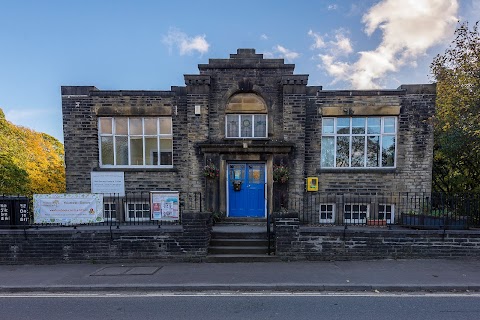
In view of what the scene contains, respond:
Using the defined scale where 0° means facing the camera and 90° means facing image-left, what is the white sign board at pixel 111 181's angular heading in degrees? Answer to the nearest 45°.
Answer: approximately 0°

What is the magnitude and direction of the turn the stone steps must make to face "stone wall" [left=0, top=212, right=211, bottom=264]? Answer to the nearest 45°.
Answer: approximately 90° to its right

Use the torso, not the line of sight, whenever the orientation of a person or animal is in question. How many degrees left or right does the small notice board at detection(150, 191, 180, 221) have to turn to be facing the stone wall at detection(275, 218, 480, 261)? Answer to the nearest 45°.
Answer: approximately 45° to its left

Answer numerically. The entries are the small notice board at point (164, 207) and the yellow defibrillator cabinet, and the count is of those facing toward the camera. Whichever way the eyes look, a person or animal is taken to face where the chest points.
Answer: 2

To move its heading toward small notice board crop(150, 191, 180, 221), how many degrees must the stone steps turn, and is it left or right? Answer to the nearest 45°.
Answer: approximately 135° to its right

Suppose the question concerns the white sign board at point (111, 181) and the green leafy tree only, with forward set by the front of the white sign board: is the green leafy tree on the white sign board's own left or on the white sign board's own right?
on the white sign board's own left

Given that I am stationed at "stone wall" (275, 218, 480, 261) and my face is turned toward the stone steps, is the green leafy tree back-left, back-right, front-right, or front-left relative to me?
back-right

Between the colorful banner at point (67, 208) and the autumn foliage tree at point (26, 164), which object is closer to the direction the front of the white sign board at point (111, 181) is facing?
the colorful banner

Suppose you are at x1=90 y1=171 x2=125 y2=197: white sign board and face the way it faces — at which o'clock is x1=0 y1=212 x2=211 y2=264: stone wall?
The stone wall is roughly at 12 o'clock from the white sign board.
